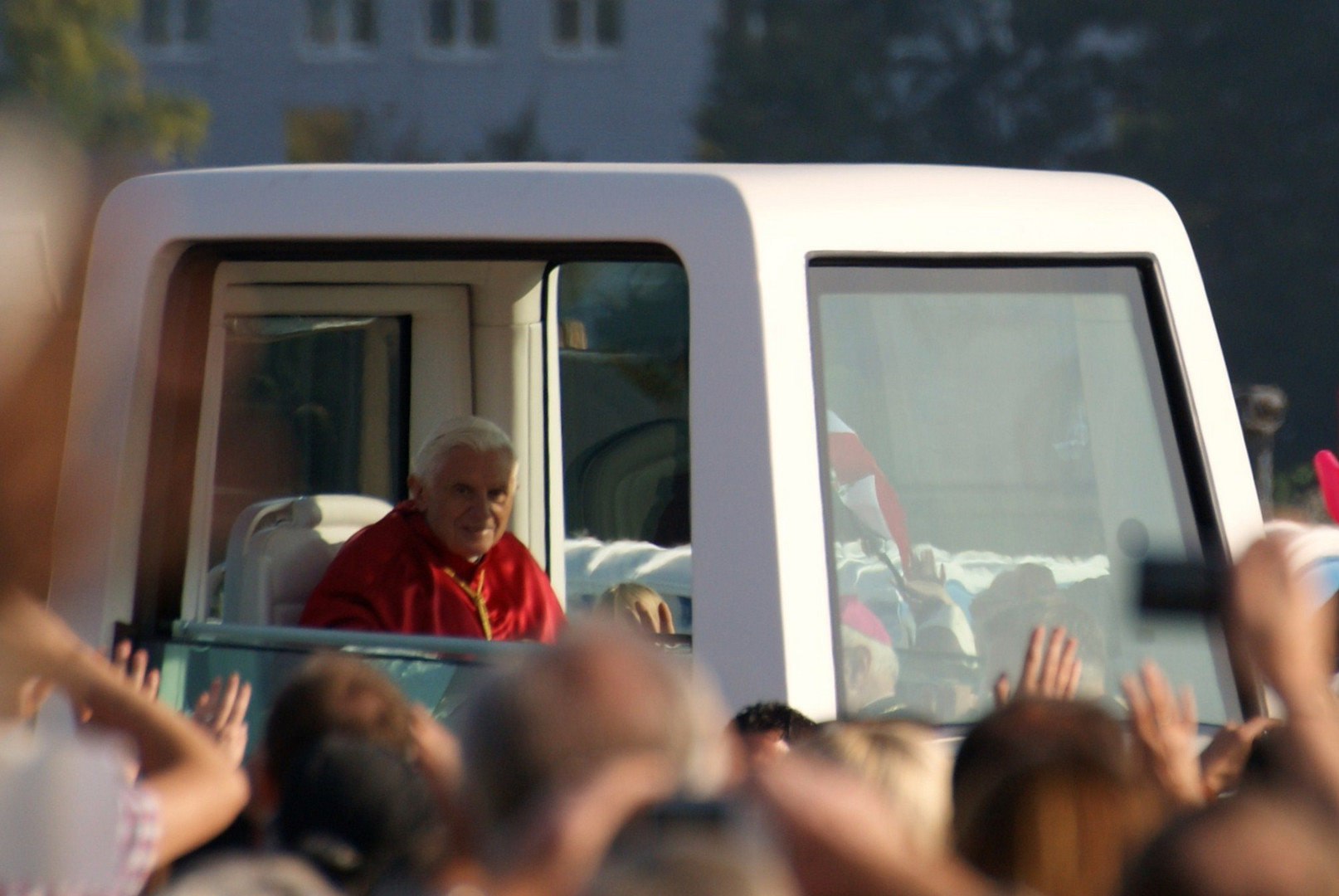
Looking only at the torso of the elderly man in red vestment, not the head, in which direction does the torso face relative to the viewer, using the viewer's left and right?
facing the viewer and to the right of the viewer

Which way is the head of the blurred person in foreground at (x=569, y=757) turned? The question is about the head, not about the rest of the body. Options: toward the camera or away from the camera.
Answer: away from the camera

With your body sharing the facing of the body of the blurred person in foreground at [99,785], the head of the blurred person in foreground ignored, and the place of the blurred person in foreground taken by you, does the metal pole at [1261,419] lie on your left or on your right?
on your right

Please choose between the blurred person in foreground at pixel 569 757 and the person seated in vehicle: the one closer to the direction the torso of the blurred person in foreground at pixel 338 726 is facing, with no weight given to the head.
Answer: the person seated in vehicle

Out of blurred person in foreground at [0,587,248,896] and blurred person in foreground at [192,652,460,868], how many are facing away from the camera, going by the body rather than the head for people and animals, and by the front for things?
2

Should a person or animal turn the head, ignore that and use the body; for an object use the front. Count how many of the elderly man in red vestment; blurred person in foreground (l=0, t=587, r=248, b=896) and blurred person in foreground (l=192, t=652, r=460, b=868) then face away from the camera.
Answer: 2

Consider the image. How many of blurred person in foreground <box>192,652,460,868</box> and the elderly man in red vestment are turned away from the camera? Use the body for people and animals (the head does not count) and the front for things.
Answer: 1

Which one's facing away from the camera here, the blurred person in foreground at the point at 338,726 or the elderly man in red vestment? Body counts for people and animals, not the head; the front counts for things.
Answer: the blurred person in foreground

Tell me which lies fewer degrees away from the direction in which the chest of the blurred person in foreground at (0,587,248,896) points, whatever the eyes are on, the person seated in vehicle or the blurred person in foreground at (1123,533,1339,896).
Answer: the person seated in vehicle

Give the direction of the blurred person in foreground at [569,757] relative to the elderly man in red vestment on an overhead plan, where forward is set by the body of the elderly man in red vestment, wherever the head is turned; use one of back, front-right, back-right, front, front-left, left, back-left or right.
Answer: front-right

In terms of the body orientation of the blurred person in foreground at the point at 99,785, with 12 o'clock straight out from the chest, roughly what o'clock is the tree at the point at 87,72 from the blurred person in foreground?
The tree is roughly at 12 o'clock from the blurred person in foreground.

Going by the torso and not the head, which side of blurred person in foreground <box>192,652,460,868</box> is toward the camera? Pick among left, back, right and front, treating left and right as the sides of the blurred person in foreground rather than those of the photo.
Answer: back

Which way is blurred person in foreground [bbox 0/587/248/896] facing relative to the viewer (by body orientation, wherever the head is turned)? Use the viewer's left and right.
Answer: facing away from the viewer

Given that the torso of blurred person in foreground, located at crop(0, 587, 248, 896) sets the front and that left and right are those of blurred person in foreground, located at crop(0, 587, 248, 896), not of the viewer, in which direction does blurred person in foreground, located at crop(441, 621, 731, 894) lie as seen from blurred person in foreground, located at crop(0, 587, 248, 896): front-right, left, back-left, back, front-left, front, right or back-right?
back-right

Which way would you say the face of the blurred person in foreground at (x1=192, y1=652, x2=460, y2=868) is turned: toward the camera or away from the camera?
away from the camera

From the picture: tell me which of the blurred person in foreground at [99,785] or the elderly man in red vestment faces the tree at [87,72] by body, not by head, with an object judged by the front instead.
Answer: the blurred person in foreground

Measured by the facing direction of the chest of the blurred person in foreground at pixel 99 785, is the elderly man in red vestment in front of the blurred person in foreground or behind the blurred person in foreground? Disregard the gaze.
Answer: in front
